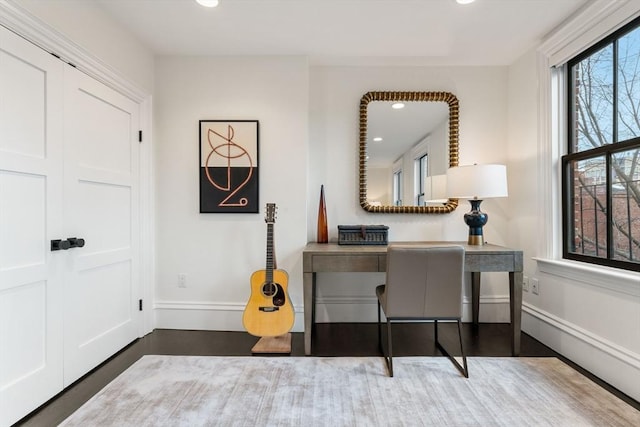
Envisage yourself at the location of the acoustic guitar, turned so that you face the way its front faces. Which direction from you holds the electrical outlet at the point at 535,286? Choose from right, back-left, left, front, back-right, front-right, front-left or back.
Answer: left

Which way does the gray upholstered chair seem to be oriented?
away from the camera

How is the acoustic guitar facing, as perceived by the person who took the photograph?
facing the viewer

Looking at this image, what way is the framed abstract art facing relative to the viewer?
toward the camera

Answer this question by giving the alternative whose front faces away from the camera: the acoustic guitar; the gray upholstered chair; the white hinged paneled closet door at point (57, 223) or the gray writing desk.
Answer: the gray upholstered chair

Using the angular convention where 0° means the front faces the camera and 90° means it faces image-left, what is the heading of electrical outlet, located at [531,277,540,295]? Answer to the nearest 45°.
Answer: approximately 45°

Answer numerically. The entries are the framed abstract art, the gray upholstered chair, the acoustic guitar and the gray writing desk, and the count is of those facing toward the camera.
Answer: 3

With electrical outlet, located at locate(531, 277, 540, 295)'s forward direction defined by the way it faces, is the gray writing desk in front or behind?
in front

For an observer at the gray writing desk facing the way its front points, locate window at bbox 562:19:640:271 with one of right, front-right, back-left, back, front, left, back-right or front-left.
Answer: left

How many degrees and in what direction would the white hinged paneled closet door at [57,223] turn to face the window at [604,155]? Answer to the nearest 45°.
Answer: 0° — it already faces it

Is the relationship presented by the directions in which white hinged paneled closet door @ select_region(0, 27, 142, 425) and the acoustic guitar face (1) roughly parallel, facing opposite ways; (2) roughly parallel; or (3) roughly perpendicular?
roughly perpendicular

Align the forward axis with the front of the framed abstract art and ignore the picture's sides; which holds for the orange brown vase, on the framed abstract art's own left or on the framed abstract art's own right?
on the framed abstract art's own left

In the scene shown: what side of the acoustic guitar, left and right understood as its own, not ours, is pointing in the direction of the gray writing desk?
left

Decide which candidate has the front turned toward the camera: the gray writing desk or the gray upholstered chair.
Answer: the gray writing desk

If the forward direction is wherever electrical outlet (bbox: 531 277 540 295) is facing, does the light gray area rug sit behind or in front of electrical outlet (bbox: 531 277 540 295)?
in front

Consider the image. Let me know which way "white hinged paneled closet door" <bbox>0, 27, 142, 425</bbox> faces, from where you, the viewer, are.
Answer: facing the viewer and to the right of the viewer

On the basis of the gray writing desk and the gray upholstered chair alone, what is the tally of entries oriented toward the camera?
1

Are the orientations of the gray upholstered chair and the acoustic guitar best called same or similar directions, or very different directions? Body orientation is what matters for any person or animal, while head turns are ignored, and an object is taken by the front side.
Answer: very different directions

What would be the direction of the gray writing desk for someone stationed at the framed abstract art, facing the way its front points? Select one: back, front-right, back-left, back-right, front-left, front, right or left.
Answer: front-left
